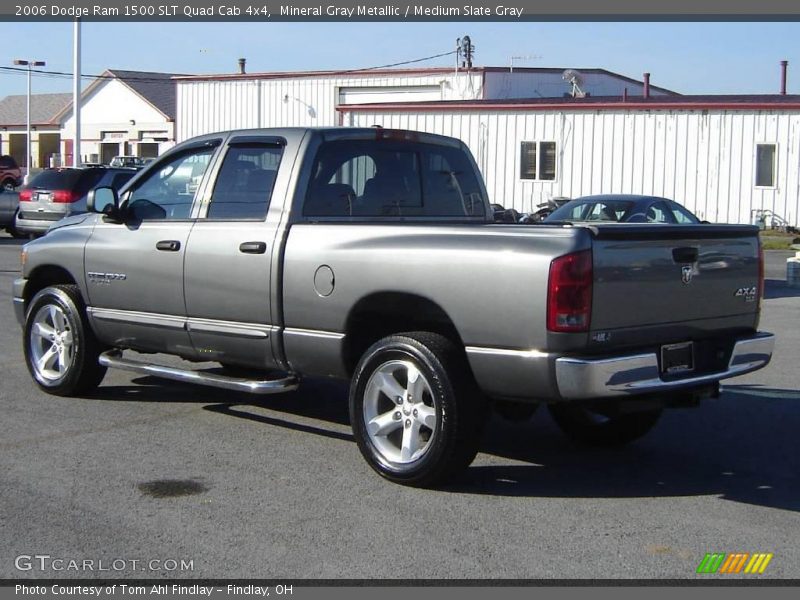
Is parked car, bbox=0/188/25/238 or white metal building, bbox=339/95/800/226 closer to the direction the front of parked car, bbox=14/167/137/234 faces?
the white metal building

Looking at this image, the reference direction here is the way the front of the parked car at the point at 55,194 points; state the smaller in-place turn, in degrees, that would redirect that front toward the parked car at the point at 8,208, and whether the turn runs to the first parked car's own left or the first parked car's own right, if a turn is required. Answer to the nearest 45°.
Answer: approximately 45° to the first parked car's own left

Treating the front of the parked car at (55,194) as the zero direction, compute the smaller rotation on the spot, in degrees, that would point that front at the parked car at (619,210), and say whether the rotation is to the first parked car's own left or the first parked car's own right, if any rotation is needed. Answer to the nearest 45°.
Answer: approximately 90° to the first parked car's own right

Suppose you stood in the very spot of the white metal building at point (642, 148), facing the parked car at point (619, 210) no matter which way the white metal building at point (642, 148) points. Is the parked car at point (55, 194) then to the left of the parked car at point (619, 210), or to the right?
right

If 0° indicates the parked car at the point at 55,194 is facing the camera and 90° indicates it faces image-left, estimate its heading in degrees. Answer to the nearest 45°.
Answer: approximately 225°

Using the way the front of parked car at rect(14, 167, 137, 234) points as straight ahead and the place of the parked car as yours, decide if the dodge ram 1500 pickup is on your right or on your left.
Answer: on your right

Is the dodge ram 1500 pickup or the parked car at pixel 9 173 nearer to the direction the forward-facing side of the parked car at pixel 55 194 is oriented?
the parked car

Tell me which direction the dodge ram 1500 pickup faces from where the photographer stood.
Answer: facing away from the viewer and to the left of the viewer

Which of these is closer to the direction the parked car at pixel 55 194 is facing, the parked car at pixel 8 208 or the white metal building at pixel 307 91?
the white metal building

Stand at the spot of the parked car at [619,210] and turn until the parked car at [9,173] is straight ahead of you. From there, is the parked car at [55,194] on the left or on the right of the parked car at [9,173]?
left

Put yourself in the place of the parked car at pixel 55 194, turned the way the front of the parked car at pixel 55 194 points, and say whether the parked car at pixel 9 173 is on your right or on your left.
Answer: on your left

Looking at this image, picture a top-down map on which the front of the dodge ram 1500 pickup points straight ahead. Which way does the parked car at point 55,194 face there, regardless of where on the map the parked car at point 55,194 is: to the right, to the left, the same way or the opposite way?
to the right
